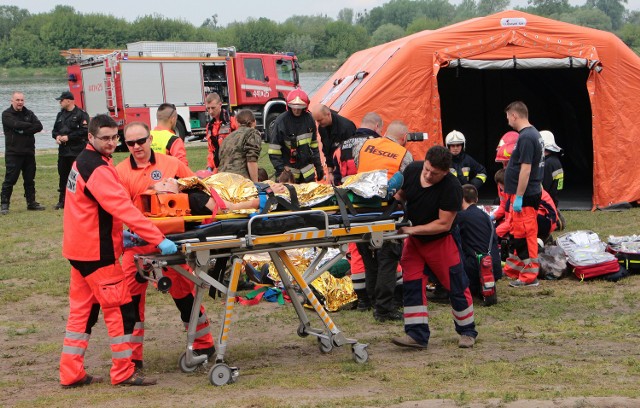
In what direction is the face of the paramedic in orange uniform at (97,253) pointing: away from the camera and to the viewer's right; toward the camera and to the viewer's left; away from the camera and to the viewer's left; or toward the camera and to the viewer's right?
toward the camera and to the viewer's right

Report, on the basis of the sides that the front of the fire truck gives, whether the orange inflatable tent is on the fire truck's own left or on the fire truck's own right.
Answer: on the fire truck's own right

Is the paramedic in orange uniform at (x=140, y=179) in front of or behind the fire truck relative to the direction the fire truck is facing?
behind

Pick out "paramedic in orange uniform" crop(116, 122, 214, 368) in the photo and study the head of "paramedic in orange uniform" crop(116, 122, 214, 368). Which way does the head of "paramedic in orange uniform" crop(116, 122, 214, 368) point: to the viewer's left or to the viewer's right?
to the viewer's right

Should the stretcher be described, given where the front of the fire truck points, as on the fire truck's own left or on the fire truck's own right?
on the fire truck's own right

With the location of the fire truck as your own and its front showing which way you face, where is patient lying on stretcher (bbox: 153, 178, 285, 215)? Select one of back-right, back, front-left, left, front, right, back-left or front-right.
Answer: back-right

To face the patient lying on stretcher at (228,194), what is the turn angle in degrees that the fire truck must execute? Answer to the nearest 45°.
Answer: approximately 135° to its right

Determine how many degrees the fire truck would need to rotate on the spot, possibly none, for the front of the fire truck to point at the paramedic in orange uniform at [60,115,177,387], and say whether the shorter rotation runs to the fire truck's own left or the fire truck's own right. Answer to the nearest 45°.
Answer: approximately 135° to the fire truck's own right

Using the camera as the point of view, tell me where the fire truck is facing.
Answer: facing away from the viewer and to the right of the viewer
